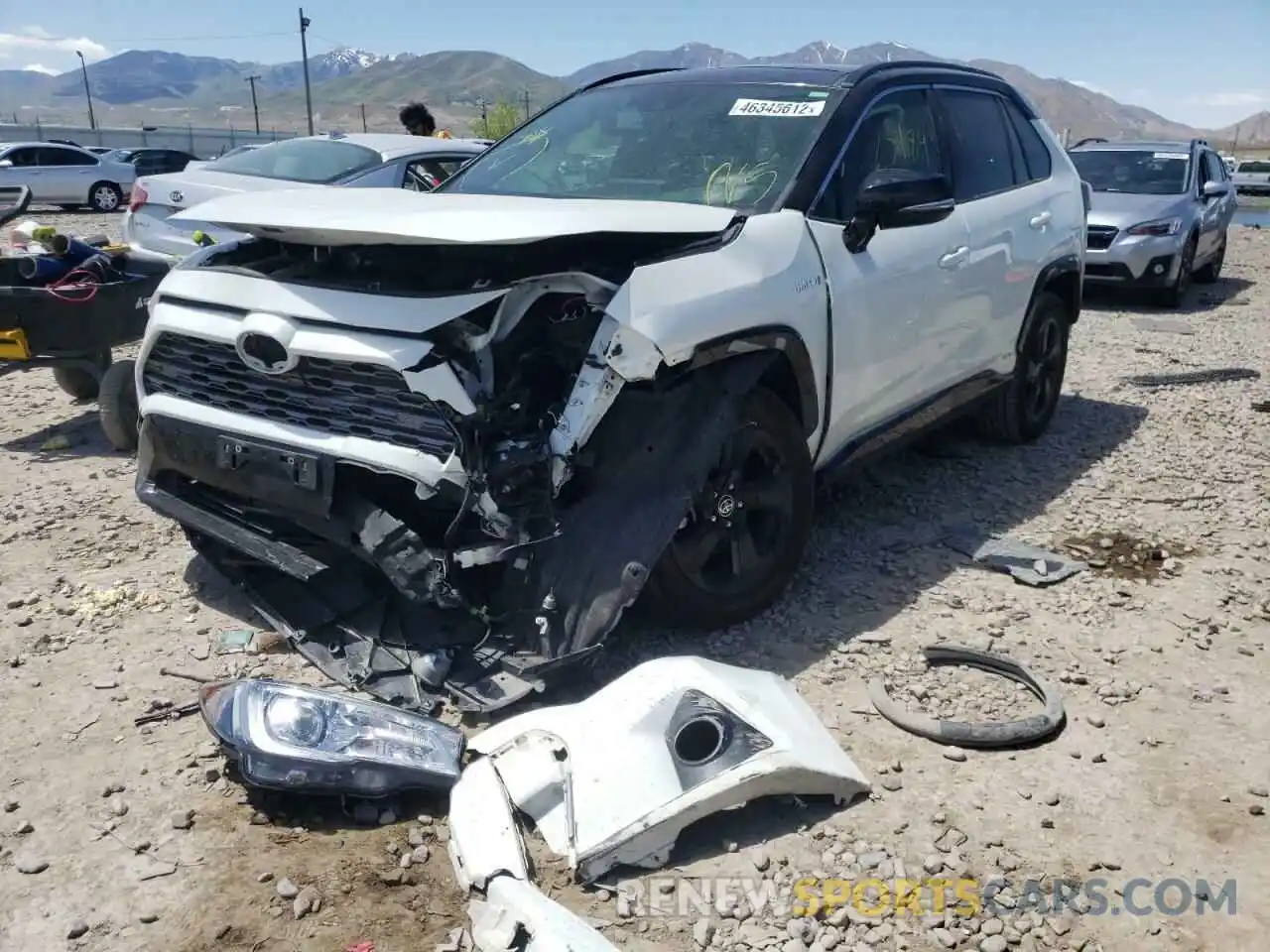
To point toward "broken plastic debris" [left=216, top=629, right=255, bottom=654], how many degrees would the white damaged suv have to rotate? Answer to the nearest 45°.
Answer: approximately 45° to its right

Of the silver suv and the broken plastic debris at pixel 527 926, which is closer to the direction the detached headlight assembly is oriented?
the broken plastic debris

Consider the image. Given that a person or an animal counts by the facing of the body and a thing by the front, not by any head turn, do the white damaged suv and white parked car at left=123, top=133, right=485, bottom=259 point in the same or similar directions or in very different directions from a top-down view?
very different directions

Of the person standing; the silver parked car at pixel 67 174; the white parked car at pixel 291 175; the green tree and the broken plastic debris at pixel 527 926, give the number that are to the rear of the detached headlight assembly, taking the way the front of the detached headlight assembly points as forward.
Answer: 4

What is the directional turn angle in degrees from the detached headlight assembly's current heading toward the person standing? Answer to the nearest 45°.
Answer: approximately 180°

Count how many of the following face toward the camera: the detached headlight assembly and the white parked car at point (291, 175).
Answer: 1

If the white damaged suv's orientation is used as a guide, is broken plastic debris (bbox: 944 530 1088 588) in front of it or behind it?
behind

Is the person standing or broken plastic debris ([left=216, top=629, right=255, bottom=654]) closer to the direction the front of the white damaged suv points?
the broken plastic debris

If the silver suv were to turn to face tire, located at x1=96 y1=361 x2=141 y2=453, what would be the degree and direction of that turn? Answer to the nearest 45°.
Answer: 0° — it already faces it

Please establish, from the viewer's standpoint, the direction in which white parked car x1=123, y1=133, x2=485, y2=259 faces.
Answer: facing away from the viewer and to the right of the viewer

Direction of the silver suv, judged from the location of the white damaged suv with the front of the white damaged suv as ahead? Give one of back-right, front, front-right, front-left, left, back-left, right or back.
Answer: back

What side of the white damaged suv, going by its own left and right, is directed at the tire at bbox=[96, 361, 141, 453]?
right
